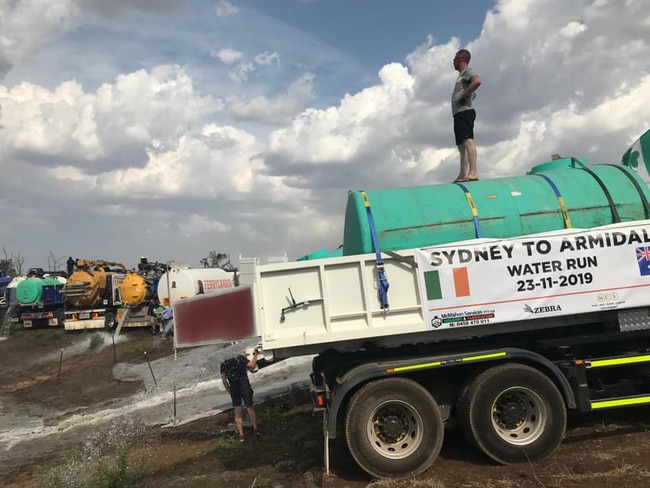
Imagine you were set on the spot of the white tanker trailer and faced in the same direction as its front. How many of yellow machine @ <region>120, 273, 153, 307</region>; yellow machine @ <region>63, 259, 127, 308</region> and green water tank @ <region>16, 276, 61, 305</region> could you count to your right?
0

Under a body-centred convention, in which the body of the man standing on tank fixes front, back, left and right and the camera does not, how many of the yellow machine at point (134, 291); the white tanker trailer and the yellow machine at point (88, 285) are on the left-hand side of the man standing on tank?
0

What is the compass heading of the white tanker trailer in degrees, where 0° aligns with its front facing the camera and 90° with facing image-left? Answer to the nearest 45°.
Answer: approximately 225°
